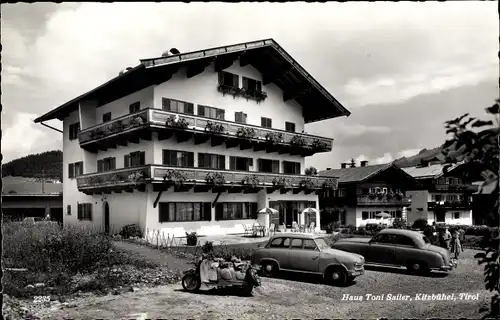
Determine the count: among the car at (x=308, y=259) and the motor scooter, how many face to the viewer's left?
1

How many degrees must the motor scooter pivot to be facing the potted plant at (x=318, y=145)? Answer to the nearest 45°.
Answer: approximately 90° to its right

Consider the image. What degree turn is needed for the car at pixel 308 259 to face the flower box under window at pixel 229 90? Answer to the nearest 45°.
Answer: approximately 135° to its left

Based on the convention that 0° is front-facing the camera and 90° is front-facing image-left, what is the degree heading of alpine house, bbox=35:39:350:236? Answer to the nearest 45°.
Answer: approximately 315°

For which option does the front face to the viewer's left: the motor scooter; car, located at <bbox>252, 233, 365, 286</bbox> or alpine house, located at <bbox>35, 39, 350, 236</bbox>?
the motor scooter

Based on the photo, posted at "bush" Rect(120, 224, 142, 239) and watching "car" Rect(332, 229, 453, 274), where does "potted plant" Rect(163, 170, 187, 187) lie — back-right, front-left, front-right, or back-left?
front-left

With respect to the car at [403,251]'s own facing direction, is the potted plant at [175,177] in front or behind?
in front

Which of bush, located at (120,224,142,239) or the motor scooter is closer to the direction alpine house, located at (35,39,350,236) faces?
the motor scooter

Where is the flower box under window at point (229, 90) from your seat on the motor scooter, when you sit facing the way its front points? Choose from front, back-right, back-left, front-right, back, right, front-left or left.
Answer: right

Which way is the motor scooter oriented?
to the viewer's left

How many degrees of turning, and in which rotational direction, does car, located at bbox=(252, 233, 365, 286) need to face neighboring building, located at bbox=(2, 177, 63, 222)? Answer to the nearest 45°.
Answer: approximately 180°

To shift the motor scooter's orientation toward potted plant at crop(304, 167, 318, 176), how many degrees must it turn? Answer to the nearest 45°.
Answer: approximately 90° to its right

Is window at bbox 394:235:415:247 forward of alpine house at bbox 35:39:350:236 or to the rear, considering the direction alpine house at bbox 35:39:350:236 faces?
forward

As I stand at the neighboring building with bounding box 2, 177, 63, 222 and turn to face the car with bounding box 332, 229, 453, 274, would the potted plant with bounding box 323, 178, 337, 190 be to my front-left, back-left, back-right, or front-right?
front-left
